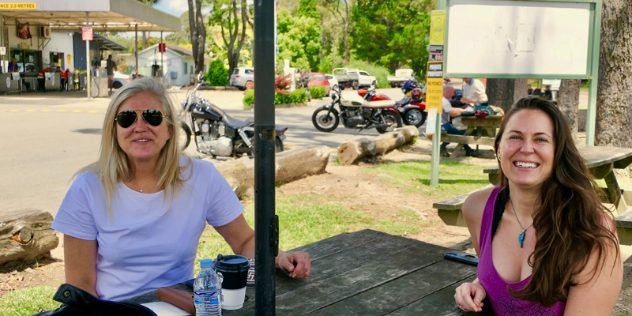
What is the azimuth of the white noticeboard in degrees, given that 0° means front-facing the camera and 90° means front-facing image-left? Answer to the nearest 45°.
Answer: approximately 0°

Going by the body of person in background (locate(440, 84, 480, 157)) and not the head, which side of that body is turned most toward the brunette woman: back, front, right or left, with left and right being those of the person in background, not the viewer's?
right

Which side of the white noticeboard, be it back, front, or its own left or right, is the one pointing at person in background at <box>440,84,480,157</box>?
back

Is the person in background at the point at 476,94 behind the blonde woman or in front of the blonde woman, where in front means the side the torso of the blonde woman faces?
behind

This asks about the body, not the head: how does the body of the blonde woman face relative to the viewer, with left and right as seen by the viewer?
facing the viewer

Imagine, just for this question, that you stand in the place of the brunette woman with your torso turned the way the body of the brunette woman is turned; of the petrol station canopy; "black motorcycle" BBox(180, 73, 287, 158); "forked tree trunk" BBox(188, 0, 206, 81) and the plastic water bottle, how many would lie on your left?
0

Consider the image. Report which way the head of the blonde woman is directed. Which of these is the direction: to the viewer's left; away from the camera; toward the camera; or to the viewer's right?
toward the camera

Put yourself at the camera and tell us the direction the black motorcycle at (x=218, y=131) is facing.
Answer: facing to the left of the viewer

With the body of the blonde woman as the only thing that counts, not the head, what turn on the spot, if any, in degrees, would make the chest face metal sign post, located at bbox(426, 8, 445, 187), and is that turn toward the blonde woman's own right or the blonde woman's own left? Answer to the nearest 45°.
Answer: approximately 135° to the blonde woman's own left

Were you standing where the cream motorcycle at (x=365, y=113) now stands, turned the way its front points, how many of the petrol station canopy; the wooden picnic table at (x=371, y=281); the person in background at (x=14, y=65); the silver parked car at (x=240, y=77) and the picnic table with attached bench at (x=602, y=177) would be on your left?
2

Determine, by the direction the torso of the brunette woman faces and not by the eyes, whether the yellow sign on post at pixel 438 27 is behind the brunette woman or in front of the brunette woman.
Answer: behind

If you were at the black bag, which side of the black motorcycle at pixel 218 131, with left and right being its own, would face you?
left

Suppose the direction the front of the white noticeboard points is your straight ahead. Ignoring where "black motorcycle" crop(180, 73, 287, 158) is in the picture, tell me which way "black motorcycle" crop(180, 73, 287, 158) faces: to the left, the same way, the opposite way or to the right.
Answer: to the right

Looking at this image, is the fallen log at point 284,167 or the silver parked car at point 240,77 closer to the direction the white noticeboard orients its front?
the fallen log

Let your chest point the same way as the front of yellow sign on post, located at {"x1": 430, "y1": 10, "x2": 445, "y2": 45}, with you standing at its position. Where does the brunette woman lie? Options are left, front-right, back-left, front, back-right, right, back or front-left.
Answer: front

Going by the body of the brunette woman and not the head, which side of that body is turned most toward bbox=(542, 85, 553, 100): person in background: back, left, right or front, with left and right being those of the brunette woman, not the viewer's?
back

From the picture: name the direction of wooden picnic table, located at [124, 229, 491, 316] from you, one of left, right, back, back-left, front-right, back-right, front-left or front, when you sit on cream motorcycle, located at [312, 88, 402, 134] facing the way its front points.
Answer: left

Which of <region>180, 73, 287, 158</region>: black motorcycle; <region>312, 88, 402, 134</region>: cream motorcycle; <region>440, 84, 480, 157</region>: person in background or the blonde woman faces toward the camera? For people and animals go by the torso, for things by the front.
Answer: the blonde woman

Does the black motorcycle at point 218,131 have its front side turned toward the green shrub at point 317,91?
no

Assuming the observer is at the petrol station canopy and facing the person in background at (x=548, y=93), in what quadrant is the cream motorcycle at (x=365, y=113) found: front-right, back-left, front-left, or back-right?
front-right

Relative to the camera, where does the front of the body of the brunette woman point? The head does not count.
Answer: toward the camera

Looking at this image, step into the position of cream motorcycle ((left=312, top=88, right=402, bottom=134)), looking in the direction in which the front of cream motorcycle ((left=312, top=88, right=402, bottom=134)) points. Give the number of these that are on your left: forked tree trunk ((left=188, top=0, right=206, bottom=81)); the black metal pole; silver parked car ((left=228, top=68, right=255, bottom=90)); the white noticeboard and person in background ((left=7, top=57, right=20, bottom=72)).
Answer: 2

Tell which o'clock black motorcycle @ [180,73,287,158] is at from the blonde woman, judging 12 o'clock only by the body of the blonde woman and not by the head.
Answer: The black motorcycle is roughly at 6 o'clock from the blonde woman.
